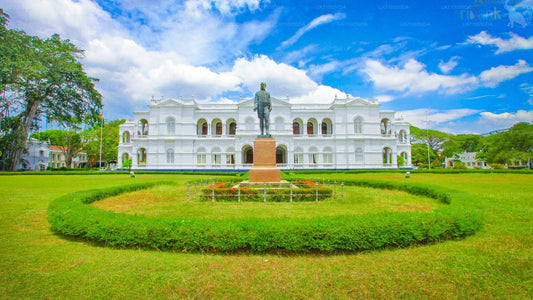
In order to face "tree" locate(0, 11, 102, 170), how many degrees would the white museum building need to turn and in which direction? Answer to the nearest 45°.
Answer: approximately 90° to its right

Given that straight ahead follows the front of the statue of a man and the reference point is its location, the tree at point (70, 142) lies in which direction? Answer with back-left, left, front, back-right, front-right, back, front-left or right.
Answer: back-right

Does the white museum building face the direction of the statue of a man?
yes

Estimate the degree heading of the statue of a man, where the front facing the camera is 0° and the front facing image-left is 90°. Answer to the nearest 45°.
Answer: approximately 0°

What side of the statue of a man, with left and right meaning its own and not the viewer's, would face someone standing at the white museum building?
back

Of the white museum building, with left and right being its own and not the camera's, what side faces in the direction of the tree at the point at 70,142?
right

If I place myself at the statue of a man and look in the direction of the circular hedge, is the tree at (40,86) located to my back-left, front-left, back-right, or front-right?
back-right

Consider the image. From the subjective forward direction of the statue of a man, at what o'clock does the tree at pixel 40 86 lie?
The tree is roughly at 4 o'clock from the statue of a man.

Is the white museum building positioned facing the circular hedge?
yes

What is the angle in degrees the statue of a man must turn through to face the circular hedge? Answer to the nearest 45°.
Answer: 0° — it already faces it

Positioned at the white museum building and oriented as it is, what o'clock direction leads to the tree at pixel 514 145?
The tree is roughly at 9 o'clock from the white museum building.
